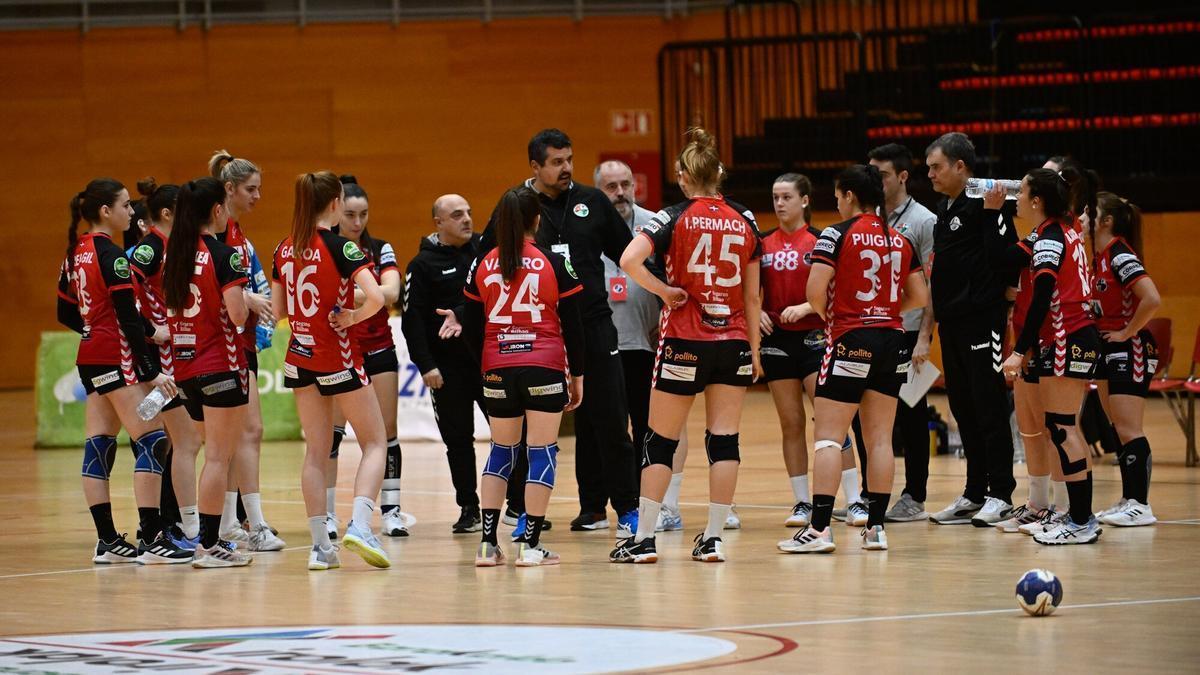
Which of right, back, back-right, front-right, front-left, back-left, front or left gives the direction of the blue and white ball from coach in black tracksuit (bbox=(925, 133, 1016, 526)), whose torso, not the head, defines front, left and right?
front-left

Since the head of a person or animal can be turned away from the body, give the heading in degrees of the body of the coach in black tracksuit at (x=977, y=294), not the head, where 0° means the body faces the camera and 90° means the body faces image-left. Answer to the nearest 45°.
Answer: approximately 45°

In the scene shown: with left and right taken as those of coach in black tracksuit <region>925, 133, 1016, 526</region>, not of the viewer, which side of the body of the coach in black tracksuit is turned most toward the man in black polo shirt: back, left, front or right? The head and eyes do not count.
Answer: front

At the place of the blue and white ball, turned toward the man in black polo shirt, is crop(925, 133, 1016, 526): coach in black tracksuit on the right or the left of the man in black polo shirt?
right
